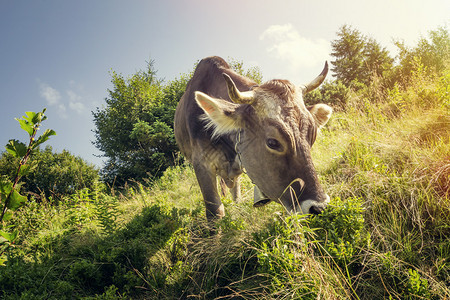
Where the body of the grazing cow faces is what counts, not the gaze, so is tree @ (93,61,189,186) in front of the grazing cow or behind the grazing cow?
behind

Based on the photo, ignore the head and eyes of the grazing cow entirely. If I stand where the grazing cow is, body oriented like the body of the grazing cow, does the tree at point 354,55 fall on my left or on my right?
on my left

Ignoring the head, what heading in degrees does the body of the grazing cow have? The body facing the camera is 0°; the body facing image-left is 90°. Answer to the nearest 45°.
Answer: approximately 315°

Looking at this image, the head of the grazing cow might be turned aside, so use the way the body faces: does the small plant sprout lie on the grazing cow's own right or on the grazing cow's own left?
on the grazing cow's own right

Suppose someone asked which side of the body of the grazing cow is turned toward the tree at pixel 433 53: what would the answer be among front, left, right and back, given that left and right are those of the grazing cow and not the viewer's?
left

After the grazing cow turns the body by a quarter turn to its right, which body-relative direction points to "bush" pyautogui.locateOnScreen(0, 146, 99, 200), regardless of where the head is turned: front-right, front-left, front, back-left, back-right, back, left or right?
right
